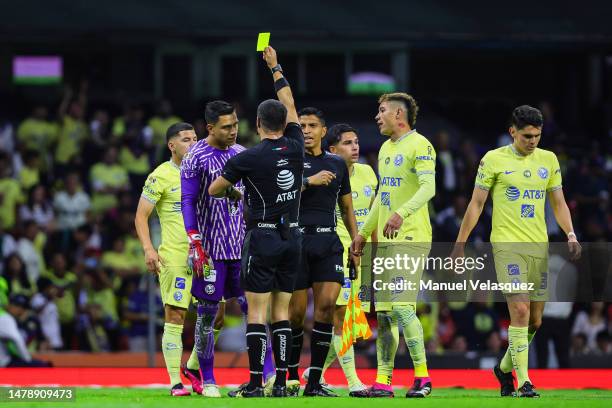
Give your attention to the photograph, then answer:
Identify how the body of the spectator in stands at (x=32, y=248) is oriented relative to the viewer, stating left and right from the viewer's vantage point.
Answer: facing the viewer

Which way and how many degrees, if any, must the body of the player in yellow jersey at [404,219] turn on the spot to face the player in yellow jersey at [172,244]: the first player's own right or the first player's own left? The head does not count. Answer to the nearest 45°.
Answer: approximately 45° to the first player's own right

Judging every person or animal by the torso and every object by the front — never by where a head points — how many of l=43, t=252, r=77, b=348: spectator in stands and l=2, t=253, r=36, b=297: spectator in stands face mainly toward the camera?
2

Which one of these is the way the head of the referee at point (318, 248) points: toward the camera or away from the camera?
toward the camera

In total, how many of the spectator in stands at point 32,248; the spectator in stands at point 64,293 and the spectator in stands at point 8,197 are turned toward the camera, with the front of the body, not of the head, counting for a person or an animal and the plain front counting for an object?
3

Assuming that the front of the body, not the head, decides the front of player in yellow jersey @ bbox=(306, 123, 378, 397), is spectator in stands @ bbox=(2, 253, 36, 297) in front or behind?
behind

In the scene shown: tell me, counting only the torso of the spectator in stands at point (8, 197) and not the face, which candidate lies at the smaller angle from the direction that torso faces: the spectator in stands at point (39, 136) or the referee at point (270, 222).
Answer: the referee

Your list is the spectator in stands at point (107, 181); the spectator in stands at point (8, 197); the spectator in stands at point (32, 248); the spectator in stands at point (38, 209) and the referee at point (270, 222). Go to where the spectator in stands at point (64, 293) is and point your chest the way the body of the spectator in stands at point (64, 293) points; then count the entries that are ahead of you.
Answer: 1

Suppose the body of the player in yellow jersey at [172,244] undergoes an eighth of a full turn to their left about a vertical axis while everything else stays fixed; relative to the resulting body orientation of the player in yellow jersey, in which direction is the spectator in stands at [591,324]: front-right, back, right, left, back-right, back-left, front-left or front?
front-left

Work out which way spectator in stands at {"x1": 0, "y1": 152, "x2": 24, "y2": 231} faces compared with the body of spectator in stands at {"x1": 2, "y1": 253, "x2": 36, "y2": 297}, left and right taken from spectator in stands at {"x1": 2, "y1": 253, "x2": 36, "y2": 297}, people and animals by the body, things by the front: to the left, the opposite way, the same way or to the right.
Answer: the same way

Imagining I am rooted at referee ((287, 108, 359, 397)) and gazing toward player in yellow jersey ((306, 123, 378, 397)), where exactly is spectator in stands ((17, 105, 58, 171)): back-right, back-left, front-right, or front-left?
front-left

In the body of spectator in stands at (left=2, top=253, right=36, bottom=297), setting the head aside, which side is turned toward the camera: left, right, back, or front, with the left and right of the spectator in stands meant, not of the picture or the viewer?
front

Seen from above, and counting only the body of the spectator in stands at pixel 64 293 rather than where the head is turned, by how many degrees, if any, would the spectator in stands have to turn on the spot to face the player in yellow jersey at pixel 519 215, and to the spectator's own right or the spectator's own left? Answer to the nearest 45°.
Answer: approximately 45° to the spectator's own left

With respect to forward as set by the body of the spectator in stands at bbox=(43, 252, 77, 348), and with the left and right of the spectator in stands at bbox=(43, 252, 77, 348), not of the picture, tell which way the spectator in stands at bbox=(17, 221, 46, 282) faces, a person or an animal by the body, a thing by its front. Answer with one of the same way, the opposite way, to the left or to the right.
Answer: the same way
